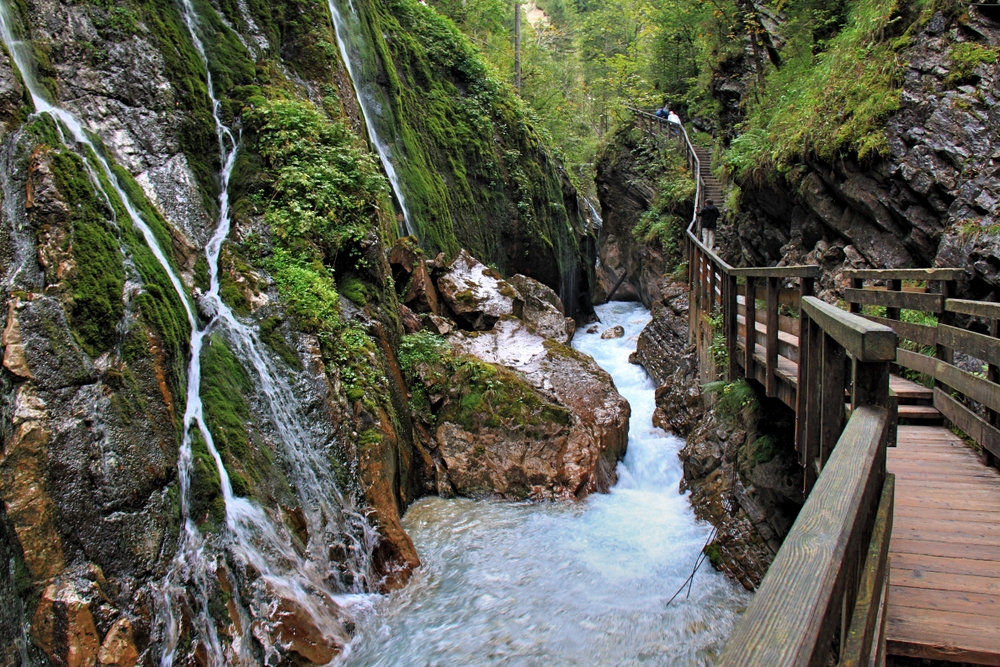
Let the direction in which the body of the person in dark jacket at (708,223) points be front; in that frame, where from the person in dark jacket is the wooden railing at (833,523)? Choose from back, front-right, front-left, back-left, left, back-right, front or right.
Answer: back

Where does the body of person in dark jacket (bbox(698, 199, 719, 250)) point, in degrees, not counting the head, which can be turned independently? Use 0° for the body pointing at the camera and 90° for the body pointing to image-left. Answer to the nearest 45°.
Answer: approximately 180°

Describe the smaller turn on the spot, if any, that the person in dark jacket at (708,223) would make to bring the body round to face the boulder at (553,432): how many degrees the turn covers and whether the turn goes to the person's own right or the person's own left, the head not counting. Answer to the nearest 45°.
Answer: approximately 180°

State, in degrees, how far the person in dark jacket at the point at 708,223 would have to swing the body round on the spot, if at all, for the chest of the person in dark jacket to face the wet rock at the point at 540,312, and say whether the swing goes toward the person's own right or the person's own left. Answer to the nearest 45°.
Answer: approximately 135° to the person's own left
